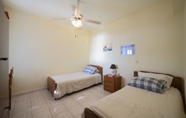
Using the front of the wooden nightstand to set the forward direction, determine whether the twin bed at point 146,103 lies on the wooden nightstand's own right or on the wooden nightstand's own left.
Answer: on the wooden nightstand's own left

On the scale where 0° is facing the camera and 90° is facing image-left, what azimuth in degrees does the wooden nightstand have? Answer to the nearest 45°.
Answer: approximately 45°

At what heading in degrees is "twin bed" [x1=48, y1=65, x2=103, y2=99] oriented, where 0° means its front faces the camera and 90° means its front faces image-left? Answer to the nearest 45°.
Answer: approximately 45°

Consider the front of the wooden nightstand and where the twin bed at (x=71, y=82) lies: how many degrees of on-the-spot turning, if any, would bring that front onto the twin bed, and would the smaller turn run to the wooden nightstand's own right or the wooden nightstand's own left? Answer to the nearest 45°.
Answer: approximately 45° to the wooden nightstand's own right

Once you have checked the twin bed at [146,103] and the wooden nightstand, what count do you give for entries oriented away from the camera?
0

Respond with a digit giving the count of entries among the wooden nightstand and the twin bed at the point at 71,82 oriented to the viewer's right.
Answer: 0
